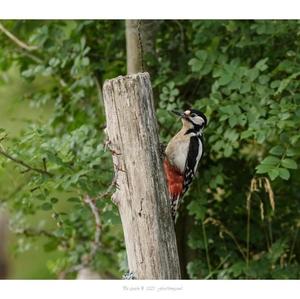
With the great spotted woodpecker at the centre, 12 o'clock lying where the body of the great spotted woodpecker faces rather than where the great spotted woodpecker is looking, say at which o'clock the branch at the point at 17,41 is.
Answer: The branch is roughly at 1 o'clock from the great spotted woodpecker.

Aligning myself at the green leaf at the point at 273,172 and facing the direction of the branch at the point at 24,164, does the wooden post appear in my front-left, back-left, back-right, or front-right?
front-left

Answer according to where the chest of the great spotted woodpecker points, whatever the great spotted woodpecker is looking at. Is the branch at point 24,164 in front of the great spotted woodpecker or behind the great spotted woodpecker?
in front

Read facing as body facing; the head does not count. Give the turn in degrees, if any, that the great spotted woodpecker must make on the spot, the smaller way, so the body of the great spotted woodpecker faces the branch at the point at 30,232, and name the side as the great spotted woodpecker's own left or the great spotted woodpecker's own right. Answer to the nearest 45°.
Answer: approximately 45° to the great spotted woodpecker's own right

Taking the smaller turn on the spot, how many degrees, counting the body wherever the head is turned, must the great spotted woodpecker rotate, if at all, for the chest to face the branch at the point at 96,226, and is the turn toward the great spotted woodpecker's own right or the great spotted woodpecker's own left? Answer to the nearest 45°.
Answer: approximately 45° to the great spotted woodpecker's own right

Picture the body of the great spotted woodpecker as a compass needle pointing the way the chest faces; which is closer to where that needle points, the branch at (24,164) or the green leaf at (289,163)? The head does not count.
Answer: the branch

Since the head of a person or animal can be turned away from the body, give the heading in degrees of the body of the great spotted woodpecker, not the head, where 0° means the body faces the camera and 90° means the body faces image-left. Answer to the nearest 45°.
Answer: approximately 90°

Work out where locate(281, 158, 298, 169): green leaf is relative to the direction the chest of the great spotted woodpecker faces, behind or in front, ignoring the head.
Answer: behind

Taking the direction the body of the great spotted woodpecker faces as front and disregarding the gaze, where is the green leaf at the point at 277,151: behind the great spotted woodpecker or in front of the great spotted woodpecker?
behind
